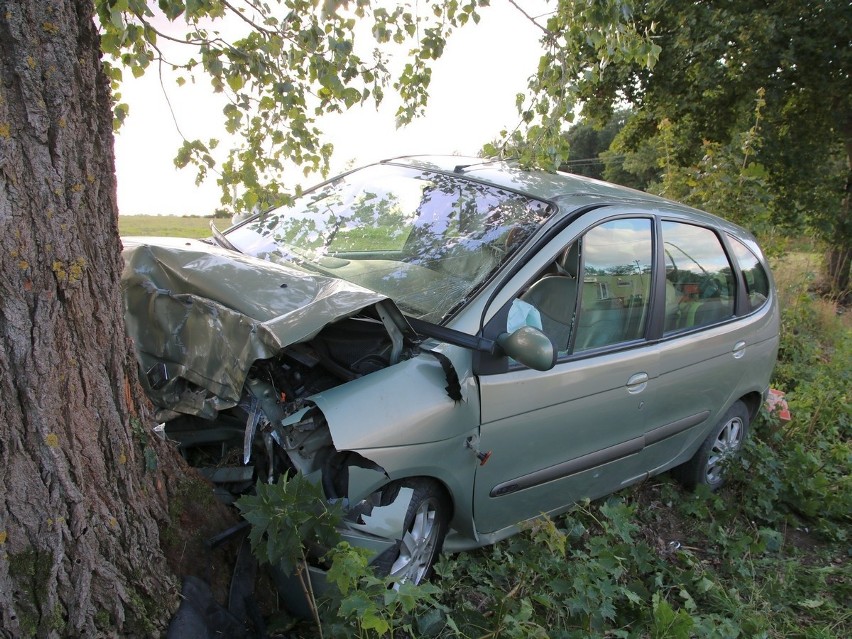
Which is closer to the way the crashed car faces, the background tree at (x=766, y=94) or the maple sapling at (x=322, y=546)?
the maple sapling

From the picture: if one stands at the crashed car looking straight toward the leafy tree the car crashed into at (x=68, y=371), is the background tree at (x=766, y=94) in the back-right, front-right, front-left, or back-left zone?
back-right

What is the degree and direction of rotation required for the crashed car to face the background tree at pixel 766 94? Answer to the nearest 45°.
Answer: approximately 180°

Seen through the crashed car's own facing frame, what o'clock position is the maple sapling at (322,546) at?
The maple sapling is roughly at 11 o'clock from the crashed car.

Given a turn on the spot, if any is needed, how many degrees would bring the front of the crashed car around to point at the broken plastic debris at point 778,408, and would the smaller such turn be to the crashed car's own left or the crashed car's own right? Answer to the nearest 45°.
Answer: approximately 180°

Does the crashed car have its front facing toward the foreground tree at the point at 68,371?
yes

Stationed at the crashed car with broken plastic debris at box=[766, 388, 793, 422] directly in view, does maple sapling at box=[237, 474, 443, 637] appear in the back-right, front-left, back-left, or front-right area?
back-right

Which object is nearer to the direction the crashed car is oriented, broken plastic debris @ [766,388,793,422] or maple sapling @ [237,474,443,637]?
the maple sapling

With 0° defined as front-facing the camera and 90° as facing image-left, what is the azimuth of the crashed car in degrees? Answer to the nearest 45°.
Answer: approximately 45°

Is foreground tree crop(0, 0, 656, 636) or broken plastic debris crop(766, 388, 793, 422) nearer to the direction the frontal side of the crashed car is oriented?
the foreground tree
